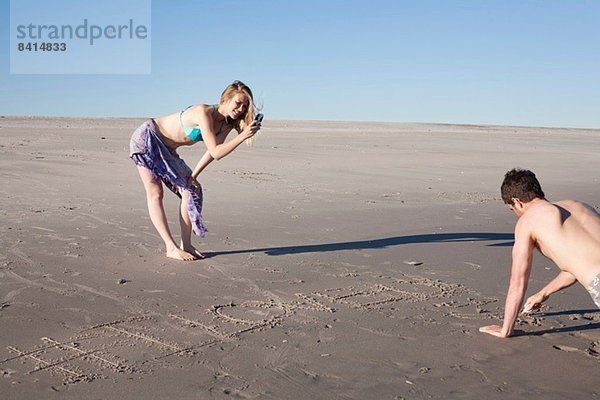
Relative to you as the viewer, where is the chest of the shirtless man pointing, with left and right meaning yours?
facing away from the viewer and to the left of the viewer

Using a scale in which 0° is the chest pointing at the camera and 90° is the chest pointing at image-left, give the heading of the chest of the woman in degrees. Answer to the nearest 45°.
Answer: approximately 315°

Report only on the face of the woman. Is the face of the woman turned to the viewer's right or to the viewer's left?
to the viewer's right

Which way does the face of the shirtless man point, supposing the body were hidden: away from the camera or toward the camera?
away from the camera
